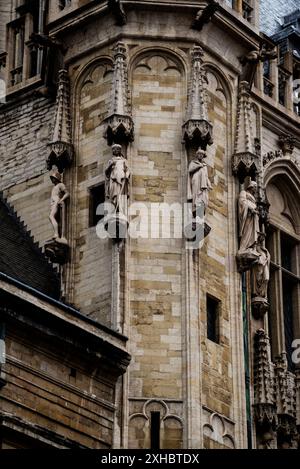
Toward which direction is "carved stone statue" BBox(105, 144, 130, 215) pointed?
toward the camera

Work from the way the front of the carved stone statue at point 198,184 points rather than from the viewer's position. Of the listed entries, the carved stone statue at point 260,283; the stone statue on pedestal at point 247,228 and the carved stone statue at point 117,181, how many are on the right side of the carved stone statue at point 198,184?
1

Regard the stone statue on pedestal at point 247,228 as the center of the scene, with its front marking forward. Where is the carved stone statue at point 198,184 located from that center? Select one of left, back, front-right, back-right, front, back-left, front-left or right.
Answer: right

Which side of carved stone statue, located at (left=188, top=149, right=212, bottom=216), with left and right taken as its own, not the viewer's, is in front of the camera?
front

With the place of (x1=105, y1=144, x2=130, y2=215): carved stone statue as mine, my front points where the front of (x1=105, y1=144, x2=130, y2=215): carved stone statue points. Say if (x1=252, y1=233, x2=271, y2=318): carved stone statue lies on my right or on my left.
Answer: on my left

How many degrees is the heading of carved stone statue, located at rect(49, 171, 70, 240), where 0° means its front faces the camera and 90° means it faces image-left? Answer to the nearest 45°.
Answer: approximately 45°

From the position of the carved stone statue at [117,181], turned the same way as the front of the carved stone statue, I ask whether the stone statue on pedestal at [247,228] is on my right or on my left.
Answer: on my left
